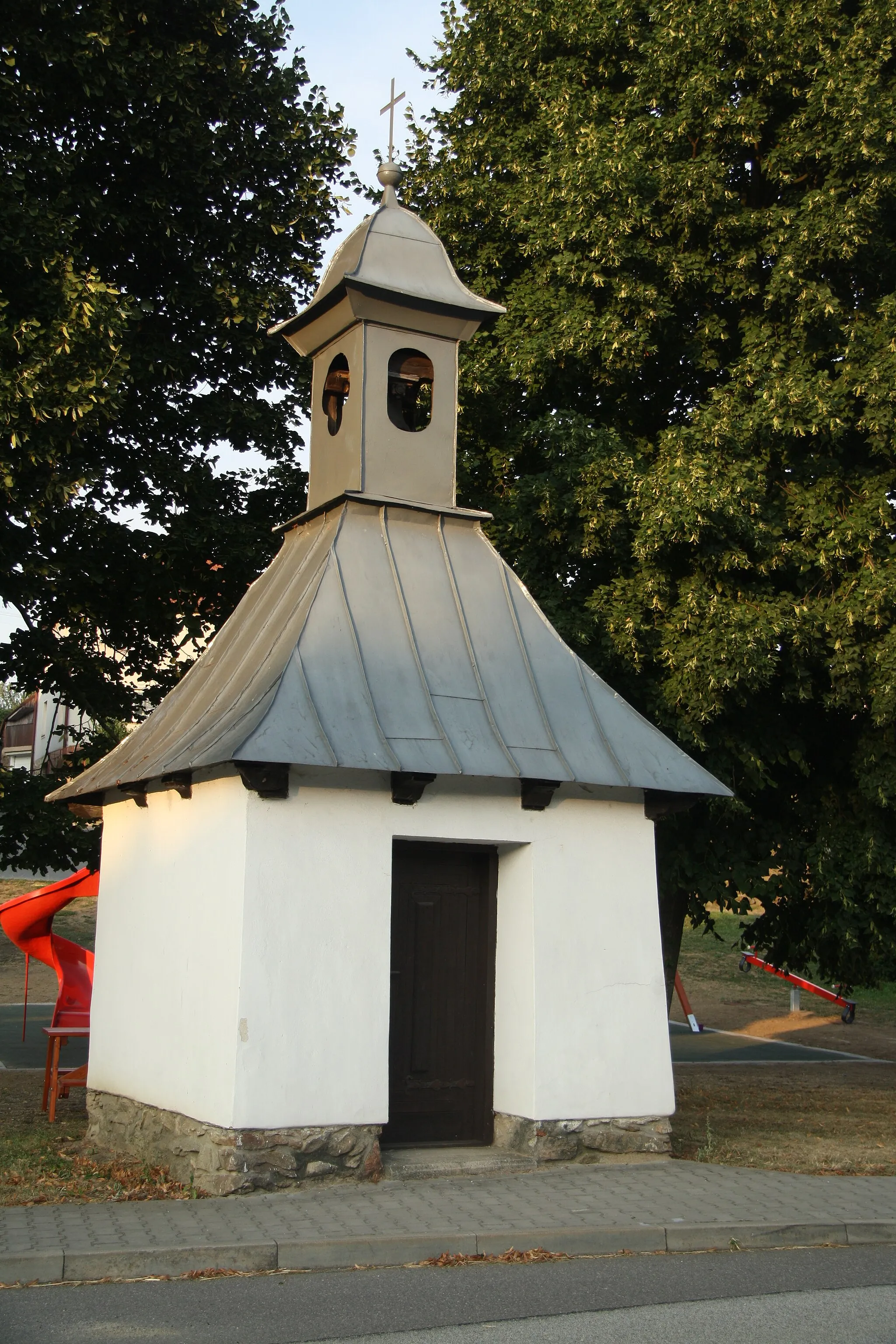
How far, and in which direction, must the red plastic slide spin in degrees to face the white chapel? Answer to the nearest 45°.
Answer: approximately 45° to its left

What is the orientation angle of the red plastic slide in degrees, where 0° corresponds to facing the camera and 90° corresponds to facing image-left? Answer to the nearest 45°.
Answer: approximately 0°

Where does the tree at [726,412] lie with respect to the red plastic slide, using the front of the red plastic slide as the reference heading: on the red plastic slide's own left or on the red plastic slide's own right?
on the red plastic slide's own left

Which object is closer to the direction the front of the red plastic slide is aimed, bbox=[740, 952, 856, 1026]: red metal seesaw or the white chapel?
the white chapel

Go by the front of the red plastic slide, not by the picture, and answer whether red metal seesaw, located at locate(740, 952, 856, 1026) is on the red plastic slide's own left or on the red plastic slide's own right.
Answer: on the red plastic slide's own left
